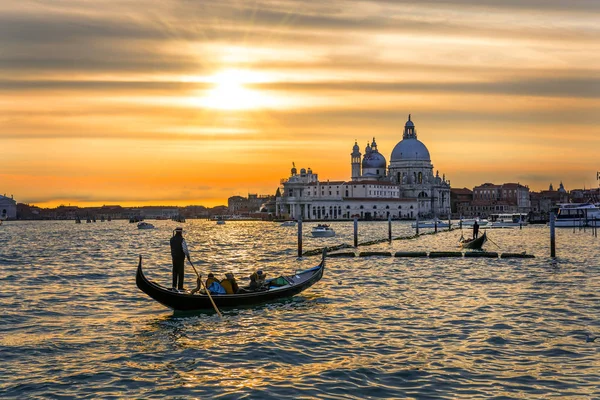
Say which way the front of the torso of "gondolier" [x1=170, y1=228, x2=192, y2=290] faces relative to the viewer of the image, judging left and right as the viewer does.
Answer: facing away from the viewer and to the right of the viewer

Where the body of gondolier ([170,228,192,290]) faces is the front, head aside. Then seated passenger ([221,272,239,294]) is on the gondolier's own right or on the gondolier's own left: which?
on the gondolier's own right

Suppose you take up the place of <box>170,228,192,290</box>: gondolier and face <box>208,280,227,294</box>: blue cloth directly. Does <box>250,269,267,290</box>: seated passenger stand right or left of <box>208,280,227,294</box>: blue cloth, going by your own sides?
left

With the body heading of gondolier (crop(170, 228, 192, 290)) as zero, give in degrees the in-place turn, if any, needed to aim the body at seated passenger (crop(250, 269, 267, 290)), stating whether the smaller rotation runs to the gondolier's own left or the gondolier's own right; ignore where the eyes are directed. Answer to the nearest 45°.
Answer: approximately 45° to the gondolier's own right
